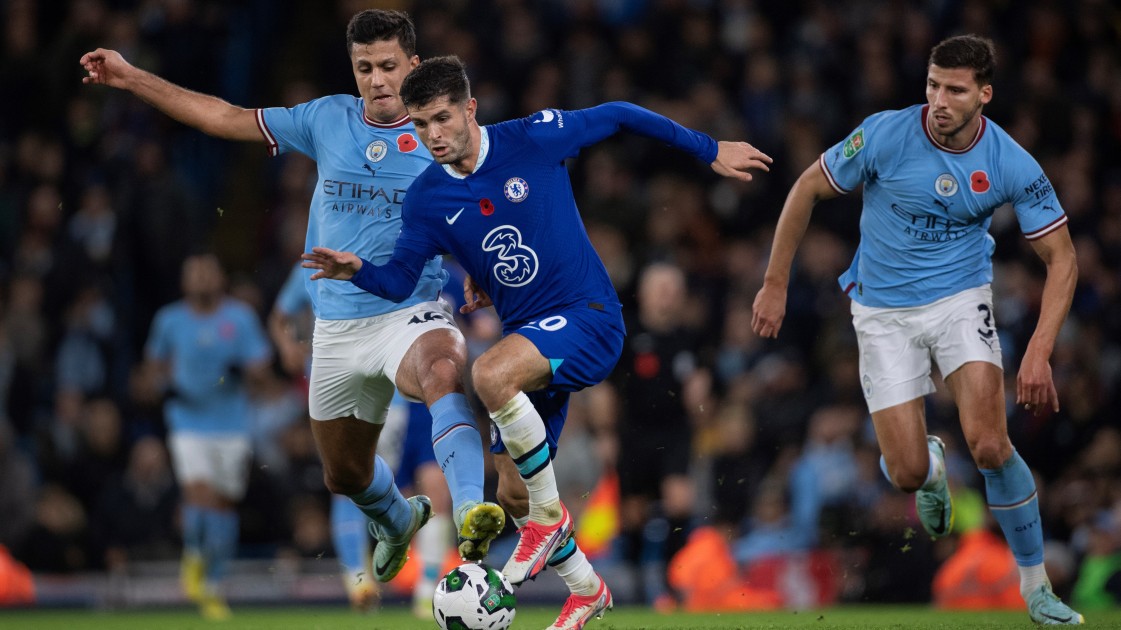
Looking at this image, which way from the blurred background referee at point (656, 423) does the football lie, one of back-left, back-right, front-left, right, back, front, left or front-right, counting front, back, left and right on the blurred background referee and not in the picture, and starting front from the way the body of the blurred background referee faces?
front

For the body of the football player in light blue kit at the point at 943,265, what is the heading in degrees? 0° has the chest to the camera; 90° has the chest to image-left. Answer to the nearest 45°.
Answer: approximately 0°

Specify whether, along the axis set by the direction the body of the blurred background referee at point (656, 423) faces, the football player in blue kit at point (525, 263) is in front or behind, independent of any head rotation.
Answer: in front

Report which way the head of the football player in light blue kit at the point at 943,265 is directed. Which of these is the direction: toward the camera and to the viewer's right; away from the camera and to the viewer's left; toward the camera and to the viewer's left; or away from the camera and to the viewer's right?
toward the camera and to the viewer's left

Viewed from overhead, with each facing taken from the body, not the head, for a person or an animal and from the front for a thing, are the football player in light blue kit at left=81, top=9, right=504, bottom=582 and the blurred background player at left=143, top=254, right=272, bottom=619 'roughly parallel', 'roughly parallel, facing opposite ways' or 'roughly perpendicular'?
roughly parallel

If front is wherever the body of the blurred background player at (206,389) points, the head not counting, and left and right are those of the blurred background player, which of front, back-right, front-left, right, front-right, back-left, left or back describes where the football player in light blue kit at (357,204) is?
front

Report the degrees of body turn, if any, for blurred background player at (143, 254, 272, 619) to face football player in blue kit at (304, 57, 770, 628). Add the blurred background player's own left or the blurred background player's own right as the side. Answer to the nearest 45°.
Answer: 0° — they already face them

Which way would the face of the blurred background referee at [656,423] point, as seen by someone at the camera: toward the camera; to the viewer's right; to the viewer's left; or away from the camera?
toward the camera

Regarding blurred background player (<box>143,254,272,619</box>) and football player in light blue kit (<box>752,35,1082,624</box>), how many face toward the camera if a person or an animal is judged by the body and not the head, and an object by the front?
2

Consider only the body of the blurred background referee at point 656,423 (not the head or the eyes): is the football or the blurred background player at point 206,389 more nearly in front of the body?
the football

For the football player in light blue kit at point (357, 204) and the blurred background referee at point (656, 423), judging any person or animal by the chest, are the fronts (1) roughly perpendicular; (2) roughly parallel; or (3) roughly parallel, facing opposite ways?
roughly parallel

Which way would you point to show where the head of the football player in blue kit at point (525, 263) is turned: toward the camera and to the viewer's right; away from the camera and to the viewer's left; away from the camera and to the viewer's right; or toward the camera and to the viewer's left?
toward the camera and to the viewer's left

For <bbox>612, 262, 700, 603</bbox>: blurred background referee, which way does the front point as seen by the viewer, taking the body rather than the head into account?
toward the camera
